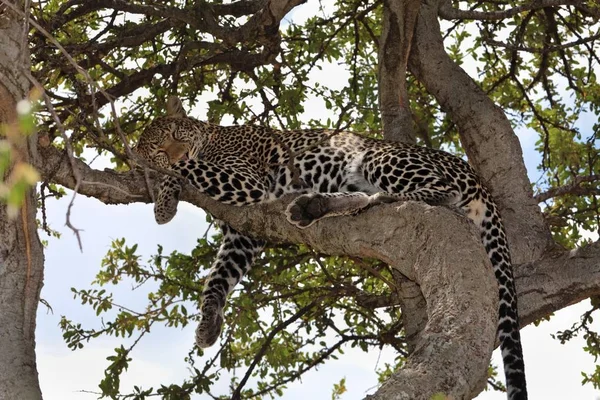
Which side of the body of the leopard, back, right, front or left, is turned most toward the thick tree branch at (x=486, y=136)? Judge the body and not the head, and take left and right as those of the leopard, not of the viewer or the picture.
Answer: back

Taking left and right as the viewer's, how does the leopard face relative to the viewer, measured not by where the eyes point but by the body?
facing to the left of the viewer

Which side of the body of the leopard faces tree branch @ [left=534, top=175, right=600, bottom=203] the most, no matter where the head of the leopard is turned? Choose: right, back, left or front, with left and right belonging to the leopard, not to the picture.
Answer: back
